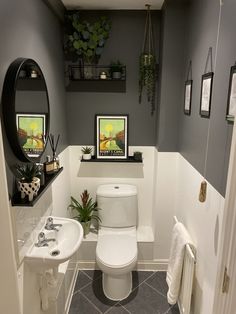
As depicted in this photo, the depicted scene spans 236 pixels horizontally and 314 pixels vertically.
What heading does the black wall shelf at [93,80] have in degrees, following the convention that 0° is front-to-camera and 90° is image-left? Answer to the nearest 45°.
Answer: approximately 0°

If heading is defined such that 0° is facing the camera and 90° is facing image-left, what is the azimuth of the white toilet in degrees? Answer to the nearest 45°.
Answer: approximately 0°

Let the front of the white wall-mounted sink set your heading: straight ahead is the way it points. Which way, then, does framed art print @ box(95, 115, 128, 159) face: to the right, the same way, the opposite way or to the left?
to the right

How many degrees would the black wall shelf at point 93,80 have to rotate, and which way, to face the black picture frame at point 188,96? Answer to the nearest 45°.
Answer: approximately 45° to its left

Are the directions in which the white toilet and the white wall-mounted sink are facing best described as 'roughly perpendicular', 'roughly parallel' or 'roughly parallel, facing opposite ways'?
roughly perpendicular

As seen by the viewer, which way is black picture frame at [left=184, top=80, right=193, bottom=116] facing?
to the viewer's left

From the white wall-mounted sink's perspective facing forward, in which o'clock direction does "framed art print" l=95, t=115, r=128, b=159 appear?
The framed art print is roughly at 10 o'clock from the white wall-mounted sink.

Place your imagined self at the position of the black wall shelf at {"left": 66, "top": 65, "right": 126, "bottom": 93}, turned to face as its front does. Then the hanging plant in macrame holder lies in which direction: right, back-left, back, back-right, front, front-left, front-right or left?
left

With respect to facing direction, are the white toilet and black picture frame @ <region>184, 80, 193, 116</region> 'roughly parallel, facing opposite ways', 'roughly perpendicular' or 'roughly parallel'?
roughly perpendicular

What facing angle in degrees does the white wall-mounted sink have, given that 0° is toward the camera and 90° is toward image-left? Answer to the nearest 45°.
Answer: approximately 270°
